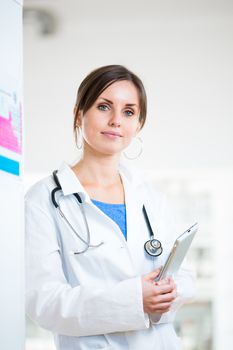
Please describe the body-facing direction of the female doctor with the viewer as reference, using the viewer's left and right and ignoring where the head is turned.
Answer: facing the viewer and to the right of the viewer
